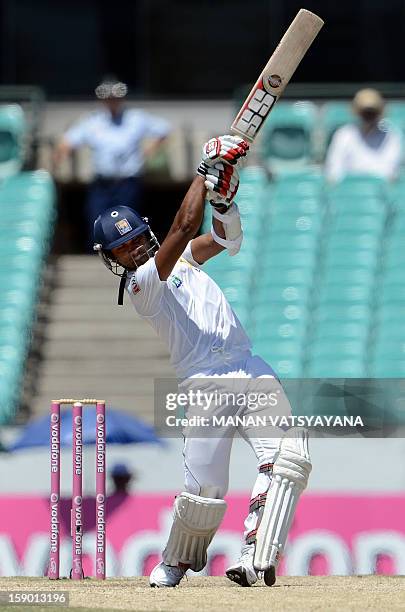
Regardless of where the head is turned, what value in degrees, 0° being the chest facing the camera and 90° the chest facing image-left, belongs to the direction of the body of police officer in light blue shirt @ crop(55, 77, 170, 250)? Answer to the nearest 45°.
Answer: approximately 0°

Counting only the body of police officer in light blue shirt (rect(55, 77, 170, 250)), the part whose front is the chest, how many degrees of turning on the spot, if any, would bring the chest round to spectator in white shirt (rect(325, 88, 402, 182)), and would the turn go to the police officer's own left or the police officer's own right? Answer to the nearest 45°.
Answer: approximately 90° to the police officer's own left

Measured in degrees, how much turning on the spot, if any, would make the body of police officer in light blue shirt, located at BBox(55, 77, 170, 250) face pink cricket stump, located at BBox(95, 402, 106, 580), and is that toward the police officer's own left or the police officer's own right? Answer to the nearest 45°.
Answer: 0° — they already face it

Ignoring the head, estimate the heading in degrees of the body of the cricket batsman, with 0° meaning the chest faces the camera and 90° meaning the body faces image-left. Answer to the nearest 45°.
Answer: approximately 0°

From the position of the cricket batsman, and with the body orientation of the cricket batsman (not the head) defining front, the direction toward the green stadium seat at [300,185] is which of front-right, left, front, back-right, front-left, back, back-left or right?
back

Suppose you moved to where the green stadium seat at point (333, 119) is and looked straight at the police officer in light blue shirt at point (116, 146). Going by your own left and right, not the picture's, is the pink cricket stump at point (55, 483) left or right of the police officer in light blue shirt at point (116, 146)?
left

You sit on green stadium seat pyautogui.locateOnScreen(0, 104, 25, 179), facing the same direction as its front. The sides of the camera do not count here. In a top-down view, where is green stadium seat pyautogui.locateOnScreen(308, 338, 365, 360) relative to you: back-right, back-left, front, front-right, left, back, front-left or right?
front-left
